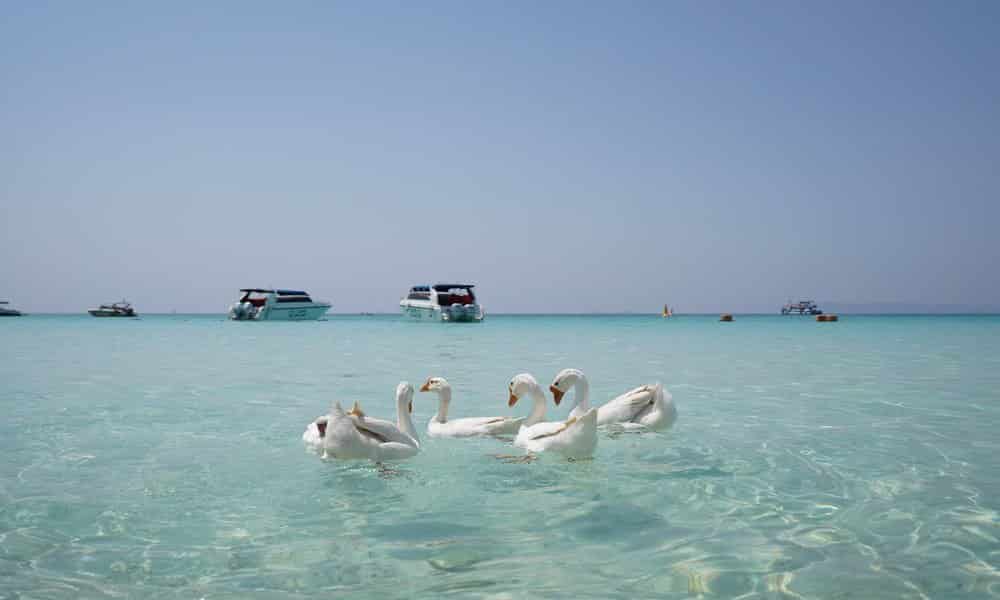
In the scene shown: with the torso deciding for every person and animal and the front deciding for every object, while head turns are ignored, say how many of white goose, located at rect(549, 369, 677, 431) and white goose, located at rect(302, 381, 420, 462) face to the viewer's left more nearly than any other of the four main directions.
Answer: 1

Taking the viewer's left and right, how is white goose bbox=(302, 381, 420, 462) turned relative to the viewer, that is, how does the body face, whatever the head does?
facing to the right of the viewer

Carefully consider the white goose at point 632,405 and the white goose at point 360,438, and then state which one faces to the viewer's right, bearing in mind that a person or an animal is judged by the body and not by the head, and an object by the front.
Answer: the white goose at point 360,438

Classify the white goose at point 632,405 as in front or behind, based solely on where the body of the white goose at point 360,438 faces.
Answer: in front

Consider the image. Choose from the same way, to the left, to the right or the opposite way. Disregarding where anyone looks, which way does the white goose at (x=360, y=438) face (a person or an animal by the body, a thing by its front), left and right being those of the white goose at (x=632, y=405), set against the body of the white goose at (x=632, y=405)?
the opposite way

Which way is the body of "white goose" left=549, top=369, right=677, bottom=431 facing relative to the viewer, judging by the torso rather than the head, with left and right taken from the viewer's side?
facing to the left of the viewer
